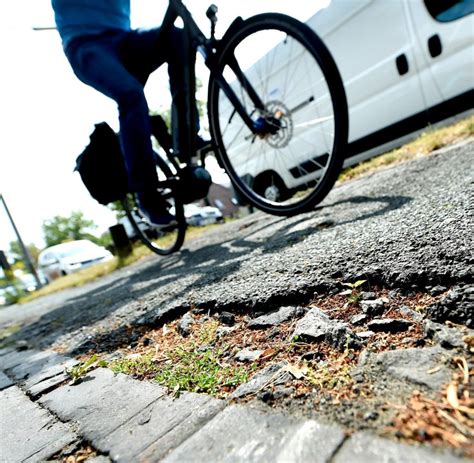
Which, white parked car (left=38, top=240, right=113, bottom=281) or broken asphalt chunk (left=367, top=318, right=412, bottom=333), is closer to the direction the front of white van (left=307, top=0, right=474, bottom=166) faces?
the broken asphalt chunk

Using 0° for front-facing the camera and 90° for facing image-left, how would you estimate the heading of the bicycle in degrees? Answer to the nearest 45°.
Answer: approximately 315°

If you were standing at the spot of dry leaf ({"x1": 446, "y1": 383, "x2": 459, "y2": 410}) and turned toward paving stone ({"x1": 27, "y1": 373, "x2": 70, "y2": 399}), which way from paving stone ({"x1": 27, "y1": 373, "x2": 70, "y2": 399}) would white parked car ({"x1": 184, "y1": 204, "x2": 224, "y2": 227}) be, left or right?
right

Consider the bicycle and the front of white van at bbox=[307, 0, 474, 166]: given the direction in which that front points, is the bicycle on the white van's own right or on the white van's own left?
on the white van's own right

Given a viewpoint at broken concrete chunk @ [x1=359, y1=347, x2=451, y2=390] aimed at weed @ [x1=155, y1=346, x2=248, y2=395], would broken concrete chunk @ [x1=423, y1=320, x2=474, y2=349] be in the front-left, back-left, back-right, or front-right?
back-right

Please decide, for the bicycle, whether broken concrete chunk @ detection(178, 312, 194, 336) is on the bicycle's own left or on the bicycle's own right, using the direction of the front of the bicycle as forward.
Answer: on the bicycle's own right

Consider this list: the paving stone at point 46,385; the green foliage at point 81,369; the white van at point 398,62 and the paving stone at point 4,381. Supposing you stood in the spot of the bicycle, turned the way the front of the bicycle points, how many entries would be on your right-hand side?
3

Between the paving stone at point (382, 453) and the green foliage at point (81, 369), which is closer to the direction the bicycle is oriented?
the paving stone

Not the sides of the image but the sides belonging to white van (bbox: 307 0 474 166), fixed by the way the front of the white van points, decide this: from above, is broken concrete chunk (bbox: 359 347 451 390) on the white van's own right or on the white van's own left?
on the white van's own right

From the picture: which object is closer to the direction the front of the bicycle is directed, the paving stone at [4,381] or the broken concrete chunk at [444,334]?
the broken concrete chunk

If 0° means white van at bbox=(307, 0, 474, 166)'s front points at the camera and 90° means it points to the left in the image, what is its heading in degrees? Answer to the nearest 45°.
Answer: approximately 315°

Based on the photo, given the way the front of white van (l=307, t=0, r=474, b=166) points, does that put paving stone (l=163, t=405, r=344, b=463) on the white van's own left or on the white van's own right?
on the white van's own right
